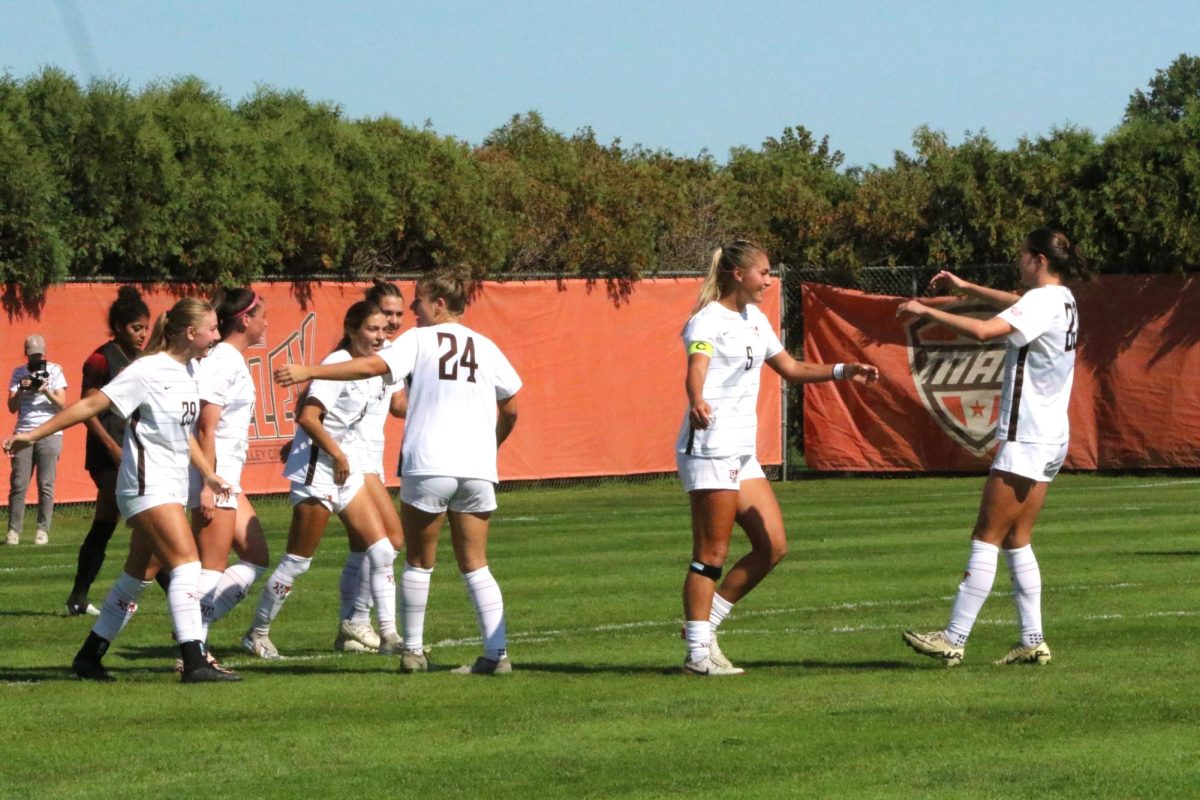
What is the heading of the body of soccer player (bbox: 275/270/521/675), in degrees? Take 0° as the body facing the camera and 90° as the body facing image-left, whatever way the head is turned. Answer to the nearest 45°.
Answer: approximately 180°

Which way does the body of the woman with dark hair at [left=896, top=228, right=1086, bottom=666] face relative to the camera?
to the viewer's left

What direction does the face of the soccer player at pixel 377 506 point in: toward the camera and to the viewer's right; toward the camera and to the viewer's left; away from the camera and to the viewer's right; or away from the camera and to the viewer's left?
toward the camera and to the viewer's right

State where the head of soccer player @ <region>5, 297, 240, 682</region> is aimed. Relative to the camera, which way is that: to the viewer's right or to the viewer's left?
to the viewer's right

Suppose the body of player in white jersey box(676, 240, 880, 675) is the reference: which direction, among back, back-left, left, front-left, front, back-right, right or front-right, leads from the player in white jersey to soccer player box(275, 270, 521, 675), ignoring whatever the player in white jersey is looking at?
back-right

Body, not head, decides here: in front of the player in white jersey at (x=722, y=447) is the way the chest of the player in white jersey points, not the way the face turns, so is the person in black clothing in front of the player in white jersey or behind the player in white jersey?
behind

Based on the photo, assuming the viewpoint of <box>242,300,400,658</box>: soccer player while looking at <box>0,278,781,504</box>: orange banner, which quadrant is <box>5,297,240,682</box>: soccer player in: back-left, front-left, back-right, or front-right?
back-left

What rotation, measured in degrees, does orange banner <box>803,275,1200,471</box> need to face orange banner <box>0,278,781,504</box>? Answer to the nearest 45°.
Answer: approximately 90° to its right
